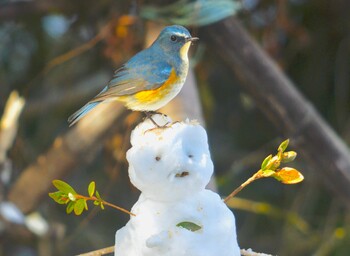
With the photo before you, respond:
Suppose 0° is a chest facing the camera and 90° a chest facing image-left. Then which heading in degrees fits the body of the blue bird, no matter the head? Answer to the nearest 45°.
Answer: approximately 270°

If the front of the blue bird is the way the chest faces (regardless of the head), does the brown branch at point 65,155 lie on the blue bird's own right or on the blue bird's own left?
on the blue bird's own left
